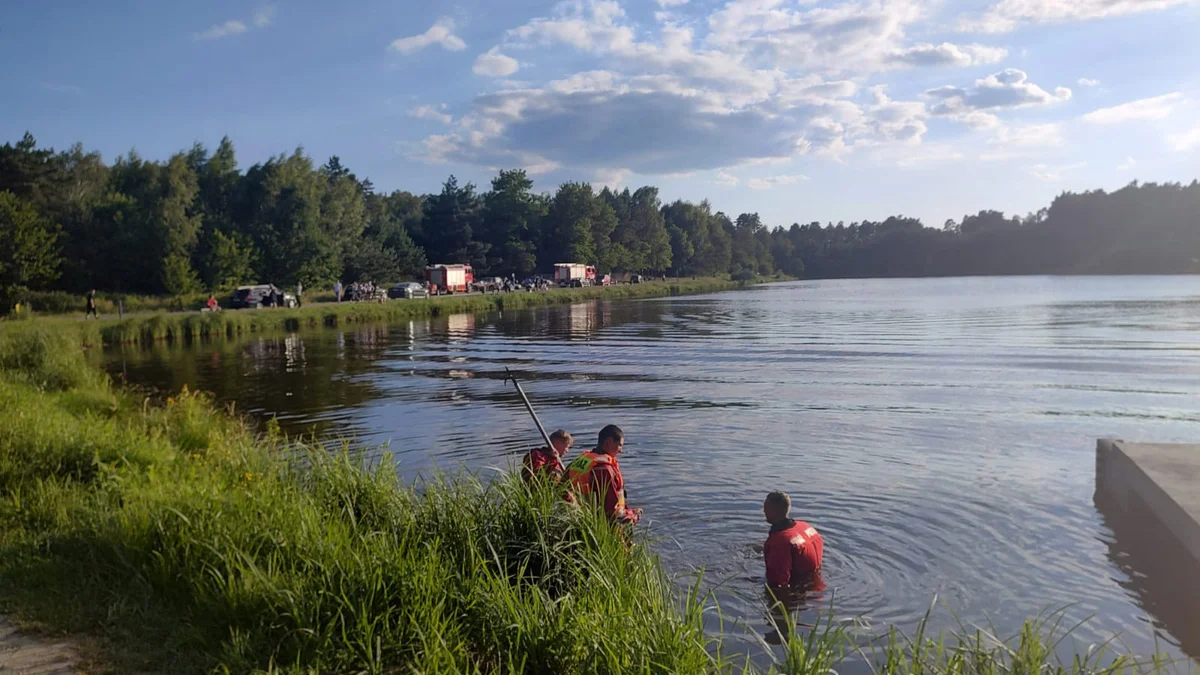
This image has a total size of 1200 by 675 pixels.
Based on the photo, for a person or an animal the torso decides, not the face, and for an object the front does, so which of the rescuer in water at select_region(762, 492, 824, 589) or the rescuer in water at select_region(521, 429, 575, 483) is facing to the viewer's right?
the rescuer in water at select_region(521, 429, 575, 483)

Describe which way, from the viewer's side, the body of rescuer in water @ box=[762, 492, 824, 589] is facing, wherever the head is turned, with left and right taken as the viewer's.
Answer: facing away from the viewer and to the left of the viewer

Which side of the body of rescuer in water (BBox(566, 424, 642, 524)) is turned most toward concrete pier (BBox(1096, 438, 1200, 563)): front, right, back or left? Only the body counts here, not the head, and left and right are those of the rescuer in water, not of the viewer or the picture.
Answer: front

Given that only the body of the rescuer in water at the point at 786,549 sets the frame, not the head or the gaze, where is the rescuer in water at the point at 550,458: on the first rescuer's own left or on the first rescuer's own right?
on the first rescuer's own left

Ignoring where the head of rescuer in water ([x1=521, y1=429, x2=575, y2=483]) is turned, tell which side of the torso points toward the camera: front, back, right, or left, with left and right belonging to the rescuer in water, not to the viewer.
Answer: right

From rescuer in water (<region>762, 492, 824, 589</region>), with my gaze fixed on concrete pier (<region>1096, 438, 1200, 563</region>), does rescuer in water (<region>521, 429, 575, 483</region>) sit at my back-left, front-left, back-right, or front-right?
back-left

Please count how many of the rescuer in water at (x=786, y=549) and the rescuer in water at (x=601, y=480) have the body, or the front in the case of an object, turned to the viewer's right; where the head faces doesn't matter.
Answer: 1

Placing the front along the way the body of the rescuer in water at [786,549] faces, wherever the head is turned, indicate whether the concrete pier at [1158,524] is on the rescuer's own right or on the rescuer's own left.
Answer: on the rescuer's own right

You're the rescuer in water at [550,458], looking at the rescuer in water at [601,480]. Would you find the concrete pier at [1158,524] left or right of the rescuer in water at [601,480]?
left

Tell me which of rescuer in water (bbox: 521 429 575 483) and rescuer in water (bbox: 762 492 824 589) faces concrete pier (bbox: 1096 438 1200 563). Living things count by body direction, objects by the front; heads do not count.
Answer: rescuer in water (bbox: 521 429 575 483)

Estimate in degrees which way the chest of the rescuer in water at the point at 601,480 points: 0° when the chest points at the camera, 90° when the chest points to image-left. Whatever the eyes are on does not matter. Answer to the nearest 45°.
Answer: approximately 270°
